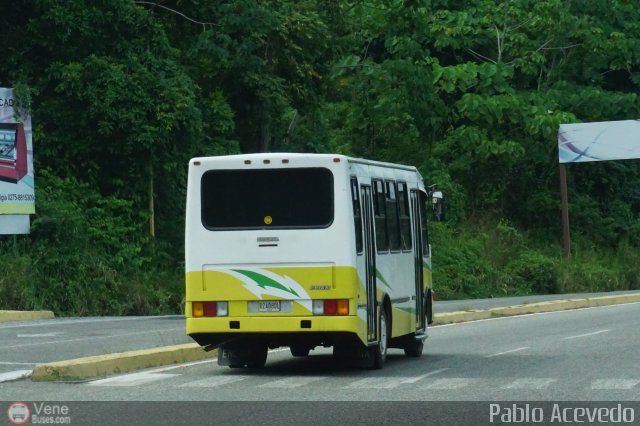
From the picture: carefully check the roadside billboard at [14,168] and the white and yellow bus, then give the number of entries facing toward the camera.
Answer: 1

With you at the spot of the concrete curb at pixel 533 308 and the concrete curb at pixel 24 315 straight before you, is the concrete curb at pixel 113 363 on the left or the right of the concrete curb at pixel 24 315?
left

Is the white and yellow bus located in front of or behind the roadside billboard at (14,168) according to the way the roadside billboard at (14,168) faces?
in front

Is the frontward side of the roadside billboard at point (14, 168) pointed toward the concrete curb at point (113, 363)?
yes

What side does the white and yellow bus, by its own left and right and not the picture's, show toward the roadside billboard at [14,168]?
left

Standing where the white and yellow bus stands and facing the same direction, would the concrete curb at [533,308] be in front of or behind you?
in front

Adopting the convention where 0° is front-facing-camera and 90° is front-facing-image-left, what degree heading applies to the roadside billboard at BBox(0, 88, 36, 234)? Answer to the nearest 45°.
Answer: approximately 0°

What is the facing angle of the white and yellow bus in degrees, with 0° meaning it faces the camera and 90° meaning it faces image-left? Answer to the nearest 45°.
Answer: approximately 225°

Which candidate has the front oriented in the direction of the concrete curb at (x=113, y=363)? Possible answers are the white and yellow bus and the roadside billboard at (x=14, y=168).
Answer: the roadside billboard
